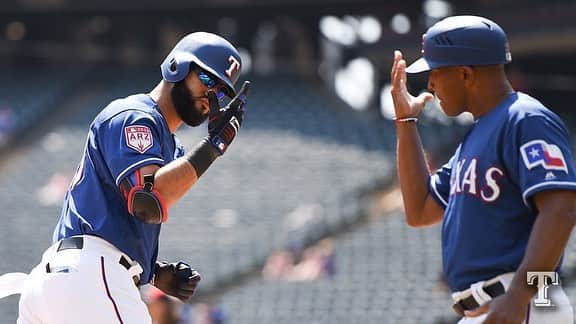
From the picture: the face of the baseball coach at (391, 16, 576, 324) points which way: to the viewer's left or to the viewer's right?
to the viewer's left

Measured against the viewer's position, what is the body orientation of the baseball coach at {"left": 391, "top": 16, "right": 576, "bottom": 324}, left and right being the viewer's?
facing the viewer and to the left of the viewer
